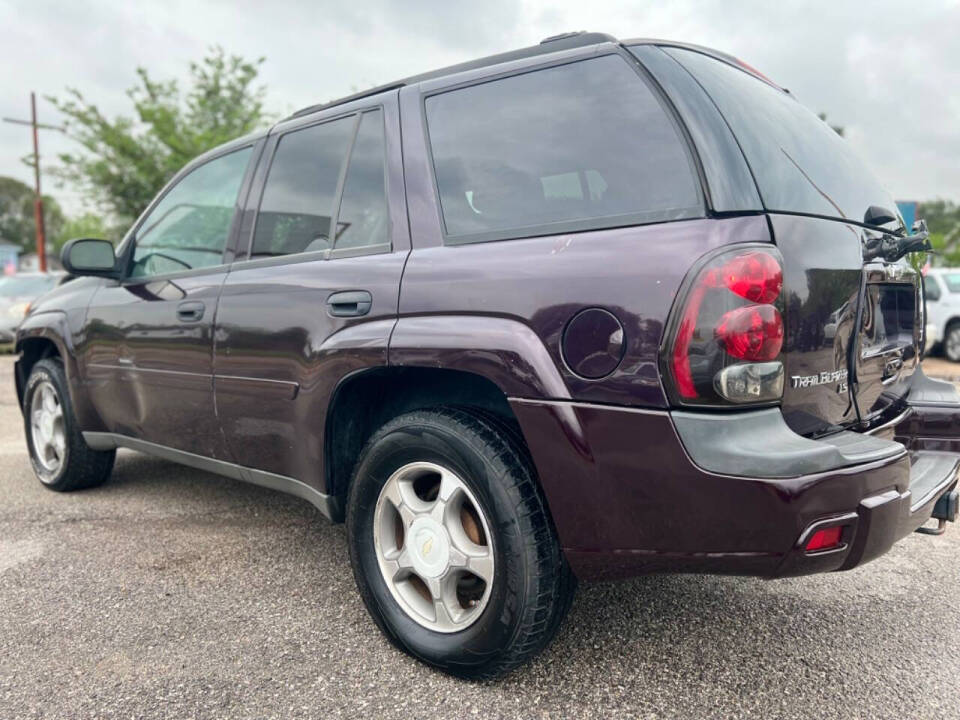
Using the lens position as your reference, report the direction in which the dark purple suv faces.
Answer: facing away from the viewer and to the left of the viewer
